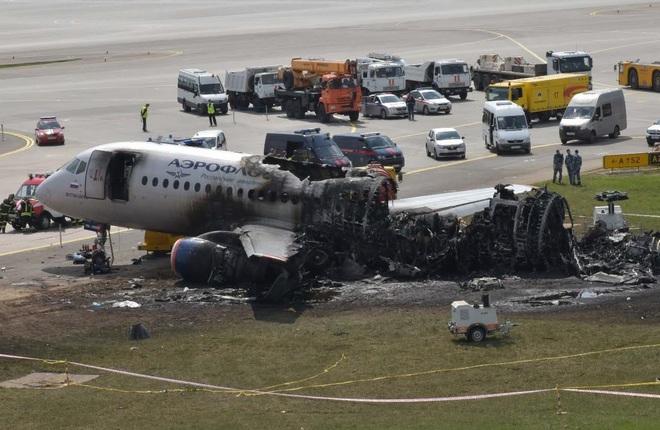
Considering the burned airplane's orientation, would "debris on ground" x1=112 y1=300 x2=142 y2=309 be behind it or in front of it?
in front

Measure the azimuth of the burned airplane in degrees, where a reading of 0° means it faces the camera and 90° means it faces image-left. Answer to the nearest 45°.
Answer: approximately 90°

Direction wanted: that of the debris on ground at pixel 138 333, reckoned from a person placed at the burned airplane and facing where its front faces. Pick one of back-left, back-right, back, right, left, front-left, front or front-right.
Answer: front-left
